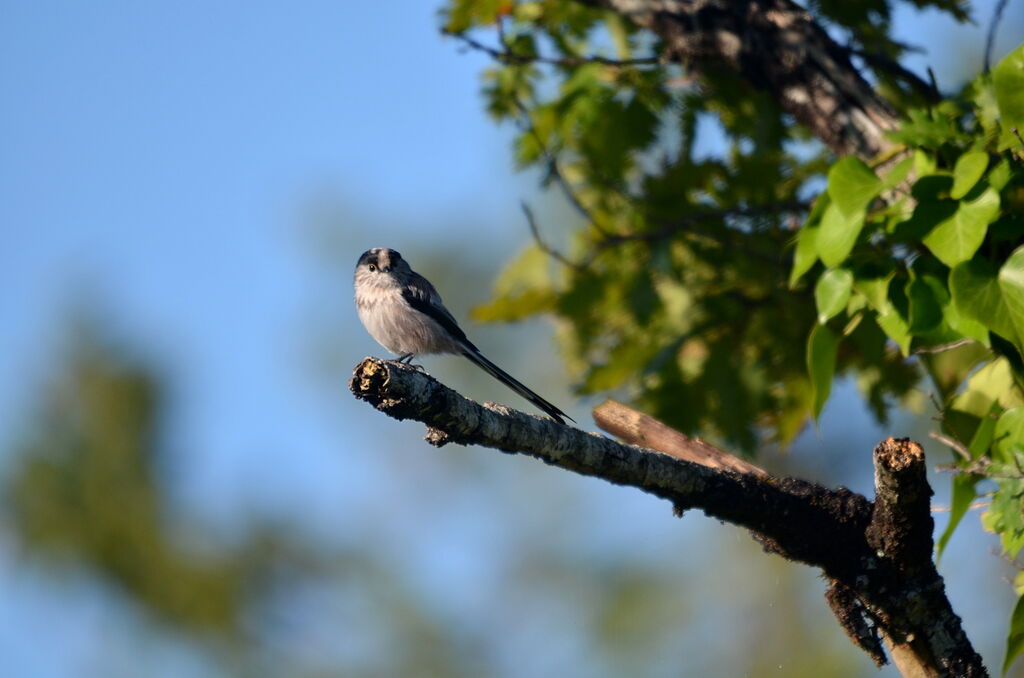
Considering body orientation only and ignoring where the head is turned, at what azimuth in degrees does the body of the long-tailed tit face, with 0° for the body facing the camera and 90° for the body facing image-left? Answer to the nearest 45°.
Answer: approximately 45°
